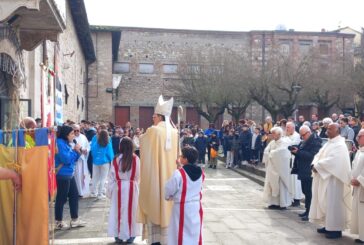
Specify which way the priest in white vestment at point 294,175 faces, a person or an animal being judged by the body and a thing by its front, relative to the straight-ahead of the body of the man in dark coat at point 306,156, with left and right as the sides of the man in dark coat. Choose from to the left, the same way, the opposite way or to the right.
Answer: the same way

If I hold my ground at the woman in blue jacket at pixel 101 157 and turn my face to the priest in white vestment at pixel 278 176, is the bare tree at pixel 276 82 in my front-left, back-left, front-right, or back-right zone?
front-left

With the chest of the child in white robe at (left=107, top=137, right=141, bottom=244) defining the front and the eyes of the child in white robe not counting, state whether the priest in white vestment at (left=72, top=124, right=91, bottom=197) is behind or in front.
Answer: in front

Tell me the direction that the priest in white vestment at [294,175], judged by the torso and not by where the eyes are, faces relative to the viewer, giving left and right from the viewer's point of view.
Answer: facing to the left of the viewer

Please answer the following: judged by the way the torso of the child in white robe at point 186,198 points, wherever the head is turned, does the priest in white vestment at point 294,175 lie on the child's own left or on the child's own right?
on the child's own right

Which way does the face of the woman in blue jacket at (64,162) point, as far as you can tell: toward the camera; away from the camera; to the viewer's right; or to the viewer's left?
to the viewer's right

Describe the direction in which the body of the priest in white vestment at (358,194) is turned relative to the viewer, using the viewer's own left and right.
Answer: facing to the left of the viewer

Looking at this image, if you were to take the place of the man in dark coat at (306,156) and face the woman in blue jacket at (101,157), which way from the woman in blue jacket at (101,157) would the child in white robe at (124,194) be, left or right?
left

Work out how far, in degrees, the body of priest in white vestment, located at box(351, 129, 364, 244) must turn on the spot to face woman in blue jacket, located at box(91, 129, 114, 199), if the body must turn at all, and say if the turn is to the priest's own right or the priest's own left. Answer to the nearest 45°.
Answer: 0° — they already face them

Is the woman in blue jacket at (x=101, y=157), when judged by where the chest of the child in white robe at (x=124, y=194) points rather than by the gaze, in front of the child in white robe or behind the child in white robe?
in front

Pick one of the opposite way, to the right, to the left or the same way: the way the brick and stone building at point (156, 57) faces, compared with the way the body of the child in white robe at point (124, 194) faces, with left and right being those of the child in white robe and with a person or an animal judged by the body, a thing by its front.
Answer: the opposite way

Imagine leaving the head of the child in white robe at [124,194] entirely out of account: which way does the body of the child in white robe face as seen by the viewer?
away from the camera

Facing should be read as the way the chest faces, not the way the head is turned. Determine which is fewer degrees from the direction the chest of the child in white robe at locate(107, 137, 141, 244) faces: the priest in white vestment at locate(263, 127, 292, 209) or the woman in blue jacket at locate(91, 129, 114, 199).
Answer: the woman in blue jacket

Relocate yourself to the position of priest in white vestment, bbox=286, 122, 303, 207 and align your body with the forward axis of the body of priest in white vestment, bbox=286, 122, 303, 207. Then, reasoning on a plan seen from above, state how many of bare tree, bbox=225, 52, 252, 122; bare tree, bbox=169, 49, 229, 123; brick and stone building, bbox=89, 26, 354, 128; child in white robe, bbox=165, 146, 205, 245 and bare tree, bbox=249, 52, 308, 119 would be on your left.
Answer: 1

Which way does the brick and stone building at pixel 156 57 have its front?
toward the camera

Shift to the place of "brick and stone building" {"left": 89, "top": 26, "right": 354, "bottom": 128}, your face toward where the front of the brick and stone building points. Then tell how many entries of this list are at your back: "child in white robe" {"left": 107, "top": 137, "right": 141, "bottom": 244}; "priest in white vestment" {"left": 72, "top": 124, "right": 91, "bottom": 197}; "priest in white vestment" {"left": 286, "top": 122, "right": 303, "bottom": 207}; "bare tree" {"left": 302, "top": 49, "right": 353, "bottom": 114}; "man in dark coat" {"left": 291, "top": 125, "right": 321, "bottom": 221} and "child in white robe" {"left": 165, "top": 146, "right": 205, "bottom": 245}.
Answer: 0

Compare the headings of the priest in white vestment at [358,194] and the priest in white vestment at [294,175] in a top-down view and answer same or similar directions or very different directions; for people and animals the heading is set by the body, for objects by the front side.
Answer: same or similar directions

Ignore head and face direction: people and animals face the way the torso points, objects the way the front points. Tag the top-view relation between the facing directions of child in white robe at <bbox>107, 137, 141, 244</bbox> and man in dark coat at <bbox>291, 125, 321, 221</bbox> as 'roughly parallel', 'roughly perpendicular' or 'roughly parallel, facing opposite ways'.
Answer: roughly perpendicular
